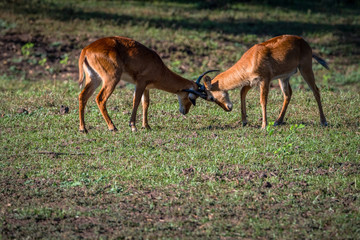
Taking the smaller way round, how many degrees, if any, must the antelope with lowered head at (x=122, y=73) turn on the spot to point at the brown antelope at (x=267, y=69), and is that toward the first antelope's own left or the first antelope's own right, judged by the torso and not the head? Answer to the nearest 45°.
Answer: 0° — it already faces it

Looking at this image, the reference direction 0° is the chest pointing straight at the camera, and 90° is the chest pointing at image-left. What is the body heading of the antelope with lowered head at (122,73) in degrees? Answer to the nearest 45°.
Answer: approximately 270°

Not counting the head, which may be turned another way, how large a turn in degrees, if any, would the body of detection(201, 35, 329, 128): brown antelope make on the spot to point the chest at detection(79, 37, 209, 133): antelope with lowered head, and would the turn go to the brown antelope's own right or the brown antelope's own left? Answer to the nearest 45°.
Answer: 0° — it already faces it

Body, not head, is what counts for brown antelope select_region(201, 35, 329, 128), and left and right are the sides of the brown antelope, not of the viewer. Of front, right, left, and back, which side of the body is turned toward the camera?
left

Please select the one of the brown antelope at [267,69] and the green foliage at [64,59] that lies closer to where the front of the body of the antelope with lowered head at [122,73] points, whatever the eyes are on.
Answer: the brown antelope

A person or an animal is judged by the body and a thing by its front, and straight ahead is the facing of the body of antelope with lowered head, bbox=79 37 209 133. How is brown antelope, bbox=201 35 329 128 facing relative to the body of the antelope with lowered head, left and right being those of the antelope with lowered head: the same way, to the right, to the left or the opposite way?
the opposite way

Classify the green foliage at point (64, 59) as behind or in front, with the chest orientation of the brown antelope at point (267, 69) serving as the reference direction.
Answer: in front

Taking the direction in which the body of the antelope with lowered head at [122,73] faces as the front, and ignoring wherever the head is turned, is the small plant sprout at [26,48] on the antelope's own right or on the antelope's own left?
on the antelope's own left

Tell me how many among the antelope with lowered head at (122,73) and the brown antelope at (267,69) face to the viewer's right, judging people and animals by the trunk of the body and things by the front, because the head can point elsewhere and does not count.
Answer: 1
